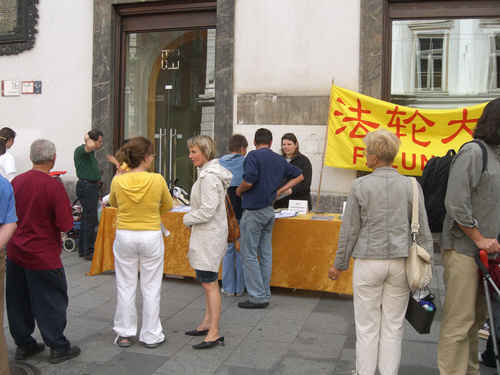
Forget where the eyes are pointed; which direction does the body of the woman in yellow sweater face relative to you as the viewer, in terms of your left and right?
facing away from the viewer

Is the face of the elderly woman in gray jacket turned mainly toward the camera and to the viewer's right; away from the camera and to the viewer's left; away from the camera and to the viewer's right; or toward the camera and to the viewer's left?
away from the camera and to the viewer's left

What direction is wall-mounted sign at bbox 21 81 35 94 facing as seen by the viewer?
toward the camera

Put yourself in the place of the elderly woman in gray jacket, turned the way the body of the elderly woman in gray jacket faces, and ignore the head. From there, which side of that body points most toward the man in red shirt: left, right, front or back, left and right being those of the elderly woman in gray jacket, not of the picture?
left

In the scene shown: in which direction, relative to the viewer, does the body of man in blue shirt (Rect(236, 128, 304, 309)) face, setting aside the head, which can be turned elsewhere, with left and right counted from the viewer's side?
facing away from the viewer and to the left of the viewer

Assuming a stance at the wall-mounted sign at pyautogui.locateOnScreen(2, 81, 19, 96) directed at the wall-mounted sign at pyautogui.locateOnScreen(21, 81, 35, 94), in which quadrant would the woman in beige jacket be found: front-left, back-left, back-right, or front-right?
front-right

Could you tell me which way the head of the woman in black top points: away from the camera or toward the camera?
toward the camera

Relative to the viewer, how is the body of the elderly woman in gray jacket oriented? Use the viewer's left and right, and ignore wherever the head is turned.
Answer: facing away from the viewer

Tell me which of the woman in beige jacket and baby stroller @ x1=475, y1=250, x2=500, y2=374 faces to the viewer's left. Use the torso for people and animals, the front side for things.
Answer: the woman in beige jacket

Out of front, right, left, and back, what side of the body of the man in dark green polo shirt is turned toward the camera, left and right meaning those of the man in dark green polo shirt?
right

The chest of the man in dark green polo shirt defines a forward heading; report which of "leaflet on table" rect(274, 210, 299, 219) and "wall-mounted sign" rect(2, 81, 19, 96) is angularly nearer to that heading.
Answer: the leaflet on table

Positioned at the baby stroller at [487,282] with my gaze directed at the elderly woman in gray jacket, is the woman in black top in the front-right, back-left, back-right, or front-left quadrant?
front-right

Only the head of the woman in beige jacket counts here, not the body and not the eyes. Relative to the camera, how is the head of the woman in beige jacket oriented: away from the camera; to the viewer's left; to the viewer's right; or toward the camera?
to the viewer's left

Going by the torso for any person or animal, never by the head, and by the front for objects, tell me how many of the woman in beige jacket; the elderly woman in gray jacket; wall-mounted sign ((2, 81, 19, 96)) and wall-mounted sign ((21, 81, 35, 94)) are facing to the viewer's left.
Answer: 1

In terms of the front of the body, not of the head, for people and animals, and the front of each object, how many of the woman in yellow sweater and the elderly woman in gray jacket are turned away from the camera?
2
